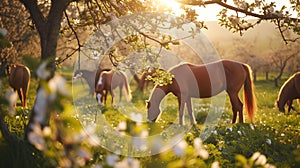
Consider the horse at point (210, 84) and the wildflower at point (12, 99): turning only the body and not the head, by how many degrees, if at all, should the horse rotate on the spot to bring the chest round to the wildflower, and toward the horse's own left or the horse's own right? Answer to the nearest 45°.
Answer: approximately 90° to the horse's own left

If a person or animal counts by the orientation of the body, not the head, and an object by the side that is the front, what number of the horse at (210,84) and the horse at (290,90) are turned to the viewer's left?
2

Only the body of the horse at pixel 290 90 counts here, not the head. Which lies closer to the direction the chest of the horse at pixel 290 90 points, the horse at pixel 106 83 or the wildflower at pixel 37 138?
the horse

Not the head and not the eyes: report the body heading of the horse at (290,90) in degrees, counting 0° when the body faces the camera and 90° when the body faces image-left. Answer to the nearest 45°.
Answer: approximately 90°

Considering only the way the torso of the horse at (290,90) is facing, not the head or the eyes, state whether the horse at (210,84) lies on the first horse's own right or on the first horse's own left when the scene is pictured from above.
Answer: on the first horse's own left

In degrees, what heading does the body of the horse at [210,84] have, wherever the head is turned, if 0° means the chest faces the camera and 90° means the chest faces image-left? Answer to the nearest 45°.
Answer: approximately 90°

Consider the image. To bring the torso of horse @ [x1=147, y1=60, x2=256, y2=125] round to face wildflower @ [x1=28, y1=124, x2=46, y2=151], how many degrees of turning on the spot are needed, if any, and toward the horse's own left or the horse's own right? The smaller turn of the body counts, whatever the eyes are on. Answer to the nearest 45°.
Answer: approximately 90° to the horse's own left

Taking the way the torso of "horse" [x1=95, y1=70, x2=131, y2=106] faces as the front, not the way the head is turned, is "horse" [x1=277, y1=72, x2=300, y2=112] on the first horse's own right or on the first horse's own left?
on the first horse's own left
